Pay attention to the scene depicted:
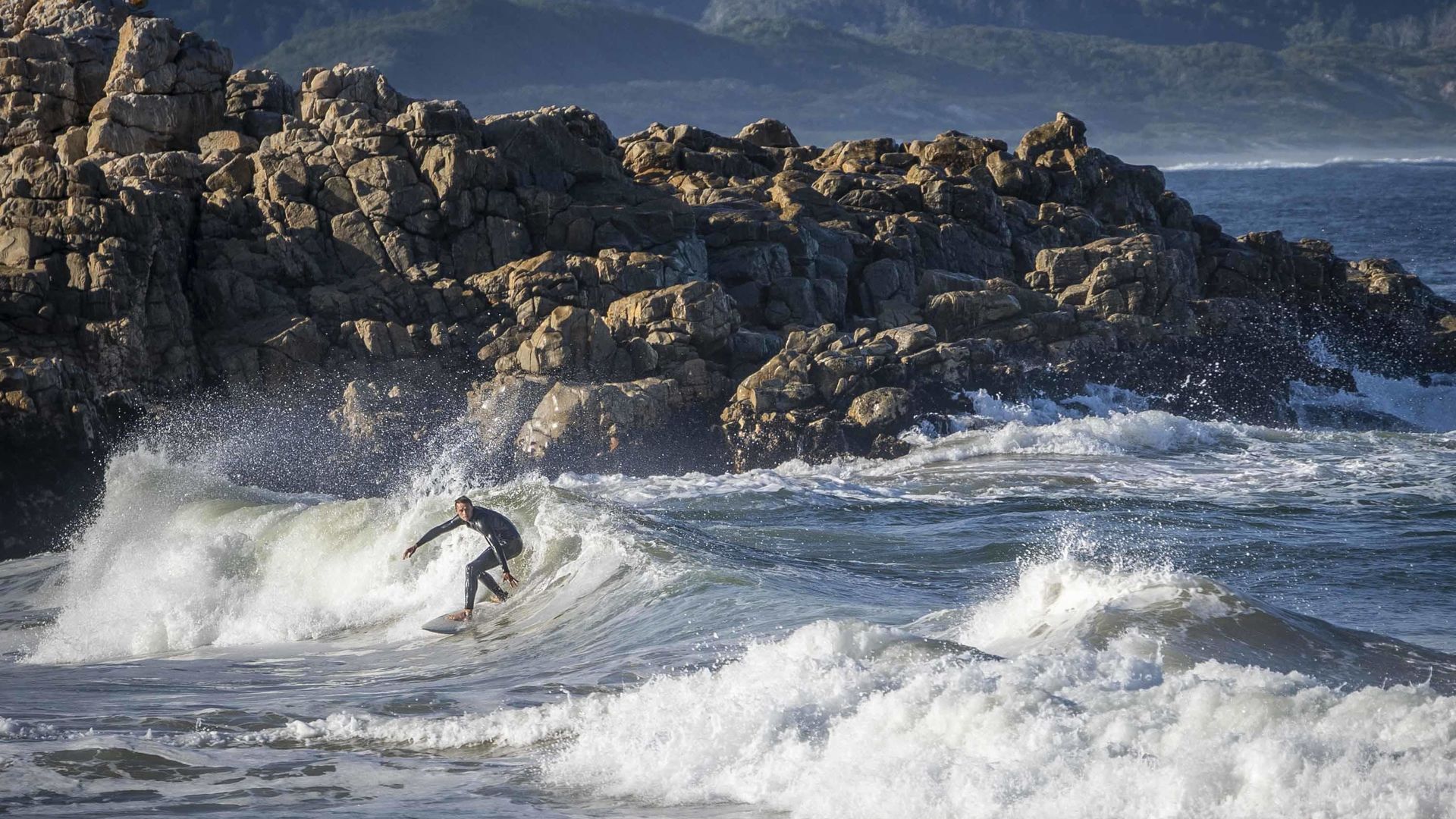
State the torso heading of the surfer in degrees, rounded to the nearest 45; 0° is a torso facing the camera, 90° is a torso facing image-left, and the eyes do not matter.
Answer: approximately 45°

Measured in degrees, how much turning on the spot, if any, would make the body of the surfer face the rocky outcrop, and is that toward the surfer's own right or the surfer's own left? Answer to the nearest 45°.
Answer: approximately 135° to the surfer's own right

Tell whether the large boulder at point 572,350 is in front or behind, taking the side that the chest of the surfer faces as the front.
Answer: behind

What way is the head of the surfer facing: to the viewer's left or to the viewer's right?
to the viewer's left
